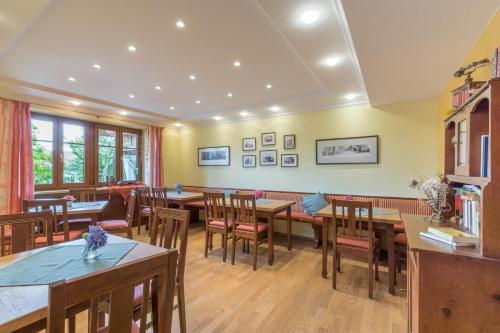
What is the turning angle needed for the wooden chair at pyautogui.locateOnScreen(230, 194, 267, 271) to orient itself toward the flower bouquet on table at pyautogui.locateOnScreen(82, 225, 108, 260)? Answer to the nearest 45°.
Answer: approximately 180°

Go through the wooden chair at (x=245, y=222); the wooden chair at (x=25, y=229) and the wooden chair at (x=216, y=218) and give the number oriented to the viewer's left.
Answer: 0

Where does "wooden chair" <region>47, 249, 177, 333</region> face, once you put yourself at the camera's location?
facing away from the viewer and to the left of the viewer

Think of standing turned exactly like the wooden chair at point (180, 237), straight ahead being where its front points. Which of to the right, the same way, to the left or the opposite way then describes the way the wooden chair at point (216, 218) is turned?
the opposite way

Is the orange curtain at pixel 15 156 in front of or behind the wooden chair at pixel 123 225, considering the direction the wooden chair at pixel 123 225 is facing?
in front

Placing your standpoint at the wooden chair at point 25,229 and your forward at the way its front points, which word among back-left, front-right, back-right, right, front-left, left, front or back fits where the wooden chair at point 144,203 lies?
left

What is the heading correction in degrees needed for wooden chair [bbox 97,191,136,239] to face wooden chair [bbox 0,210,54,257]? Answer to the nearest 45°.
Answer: approximately 45° to its left

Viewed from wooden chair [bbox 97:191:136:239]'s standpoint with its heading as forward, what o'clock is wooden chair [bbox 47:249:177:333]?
wooden chair [bbox 47:249:177:333] is roughly at 9 o'clock from wooden chair [bbox 97:191:136:239].

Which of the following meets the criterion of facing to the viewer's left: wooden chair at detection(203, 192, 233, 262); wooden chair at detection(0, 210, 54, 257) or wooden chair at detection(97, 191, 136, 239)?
wooden chair at detection(97, 191, 136, 239)

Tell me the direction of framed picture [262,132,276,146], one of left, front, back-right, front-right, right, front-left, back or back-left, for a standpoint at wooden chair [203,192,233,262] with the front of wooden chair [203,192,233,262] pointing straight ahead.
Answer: front

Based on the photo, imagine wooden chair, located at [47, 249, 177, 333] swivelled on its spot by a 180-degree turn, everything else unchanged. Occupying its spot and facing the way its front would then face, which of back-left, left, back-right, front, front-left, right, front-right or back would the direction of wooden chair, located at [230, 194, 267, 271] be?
left

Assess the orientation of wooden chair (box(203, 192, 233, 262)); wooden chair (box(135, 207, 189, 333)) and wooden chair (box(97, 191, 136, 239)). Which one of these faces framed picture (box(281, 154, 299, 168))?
wooden chair (box(203, 192, 233, 262))

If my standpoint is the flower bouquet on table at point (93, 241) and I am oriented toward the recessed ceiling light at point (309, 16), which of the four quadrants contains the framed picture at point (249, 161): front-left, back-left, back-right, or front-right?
front-left

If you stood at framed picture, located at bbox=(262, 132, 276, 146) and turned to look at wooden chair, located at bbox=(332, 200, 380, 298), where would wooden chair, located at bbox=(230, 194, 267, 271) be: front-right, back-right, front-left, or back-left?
front-right

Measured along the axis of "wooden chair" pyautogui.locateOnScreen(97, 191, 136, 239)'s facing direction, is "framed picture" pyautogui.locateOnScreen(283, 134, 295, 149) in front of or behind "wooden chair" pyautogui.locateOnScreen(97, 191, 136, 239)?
behind

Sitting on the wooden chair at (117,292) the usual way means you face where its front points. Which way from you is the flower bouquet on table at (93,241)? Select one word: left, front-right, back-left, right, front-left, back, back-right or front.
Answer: front-right

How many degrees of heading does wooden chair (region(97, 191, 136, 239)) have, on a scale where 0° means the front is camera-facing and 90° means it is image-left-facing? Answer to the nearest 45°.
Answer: approximately 90°
